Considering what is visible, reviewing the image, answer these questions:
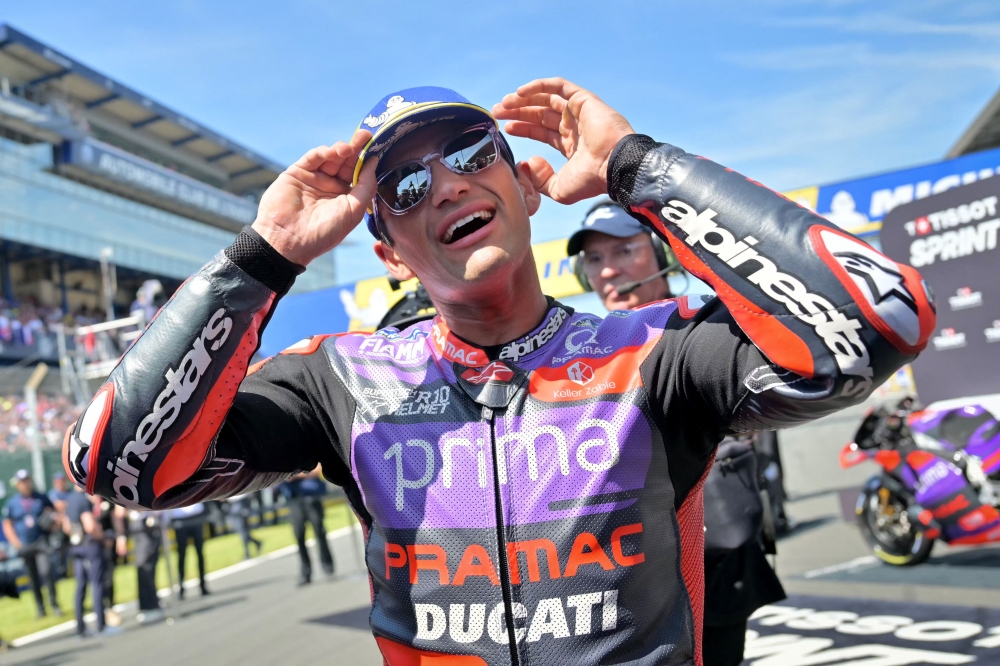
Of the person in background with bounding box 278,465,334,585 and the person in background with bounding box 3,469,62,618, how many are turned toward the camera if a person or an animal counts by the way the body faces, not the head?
2

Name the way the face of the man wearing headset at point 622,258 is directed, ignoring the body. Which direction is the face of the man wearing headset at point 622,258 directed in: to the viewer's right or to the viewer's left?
to the viewer's left

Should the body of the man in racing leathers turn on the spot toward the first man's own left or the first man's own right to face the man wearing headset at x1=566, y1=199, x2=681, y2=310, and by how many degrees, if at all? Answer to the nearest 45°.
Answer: approximately 180°

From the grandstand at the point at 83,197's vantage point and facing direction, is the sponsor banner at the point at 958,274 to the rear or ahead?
ahead

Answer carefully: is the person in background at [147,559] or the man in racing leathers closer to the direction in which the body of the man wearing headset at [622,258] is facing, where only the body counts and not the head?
the man in racing leathers

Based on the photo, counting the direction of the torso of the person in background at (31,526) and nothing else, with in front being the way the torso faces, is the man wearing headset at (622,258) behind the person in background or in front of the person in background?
in front

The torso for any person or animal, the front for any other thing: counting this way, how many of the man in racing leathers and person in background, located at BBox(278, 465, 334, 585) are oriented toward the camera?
2

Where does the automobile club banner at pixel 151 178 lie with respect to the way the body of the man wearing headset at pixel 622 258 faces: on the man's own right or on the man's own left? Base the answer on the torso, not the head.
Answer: on the man's own right

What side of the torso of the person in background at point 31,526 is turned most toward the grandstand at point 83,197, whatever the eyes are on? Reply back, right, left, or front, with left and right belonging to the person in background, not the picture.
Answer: back
